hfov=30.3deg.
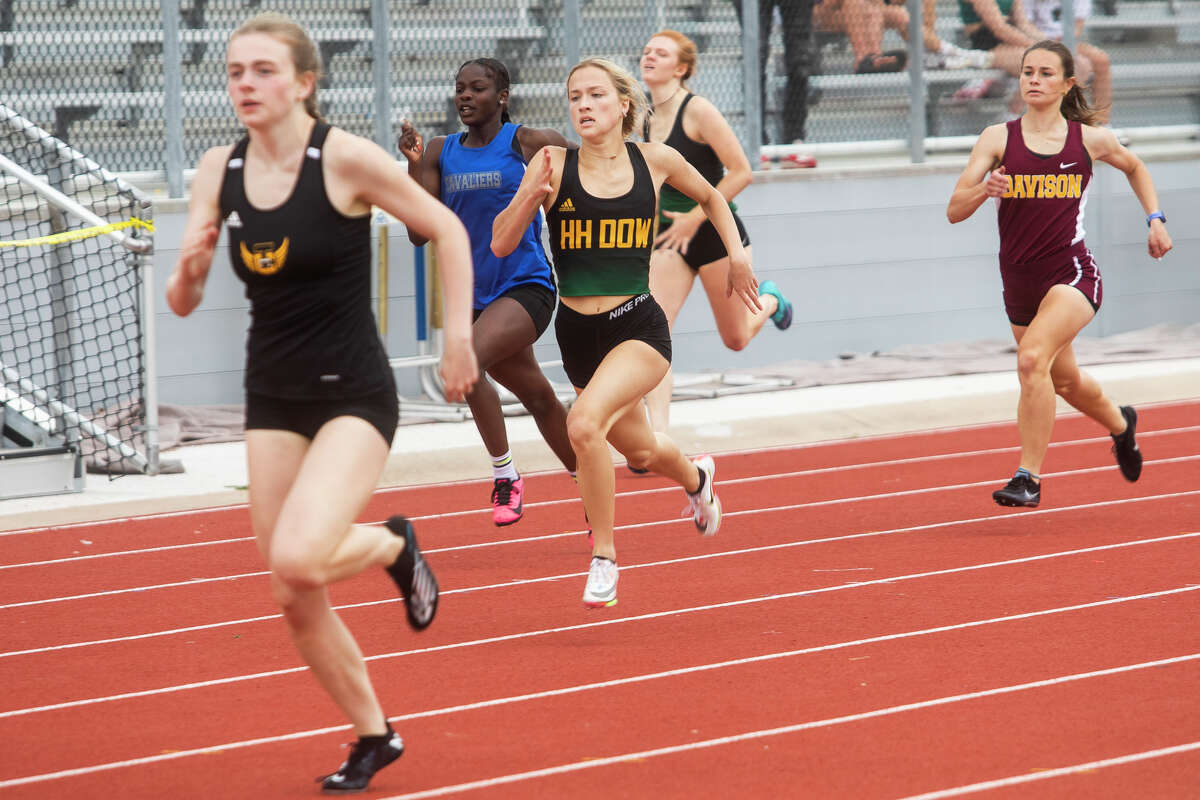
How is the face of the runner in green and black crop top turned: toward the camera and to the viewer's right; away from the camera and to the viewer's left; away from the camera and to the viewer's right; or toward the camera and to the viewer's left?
toward the camera and to the viewer's left

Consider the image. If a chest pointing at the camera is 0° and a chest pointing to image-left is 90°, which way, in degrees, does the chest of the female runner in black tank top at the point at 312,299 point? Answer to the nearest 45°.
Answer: approximately 45°

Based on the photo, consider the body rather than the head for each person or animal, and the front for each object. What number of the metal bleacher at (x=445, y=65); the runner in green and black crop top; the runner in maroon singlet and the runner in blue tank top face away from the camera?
0

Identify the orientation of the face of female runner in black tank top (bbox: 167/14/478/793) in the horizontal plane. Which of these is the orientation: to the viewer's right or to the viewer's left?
to the viewer's left

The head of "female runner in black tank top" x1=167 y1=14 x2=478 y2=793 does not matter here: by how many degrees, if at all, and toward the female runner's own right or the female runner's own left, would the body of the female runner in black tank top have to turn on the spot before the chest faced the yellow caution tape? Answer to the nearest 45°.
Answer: approximately 135° to the female runner's own right

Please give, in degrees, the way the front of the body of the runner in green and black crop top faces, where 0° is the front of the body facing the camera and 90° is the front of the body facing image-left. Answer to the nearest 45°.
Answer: approximately 45°

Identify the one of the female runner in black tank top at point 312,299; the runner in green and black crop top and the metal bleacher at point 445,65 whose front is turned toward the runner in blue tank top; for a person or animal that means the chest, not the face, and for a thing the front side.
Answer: the metal bleacher

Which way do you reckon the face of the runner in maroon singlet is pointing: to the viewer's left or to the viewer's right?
to the viewer's left

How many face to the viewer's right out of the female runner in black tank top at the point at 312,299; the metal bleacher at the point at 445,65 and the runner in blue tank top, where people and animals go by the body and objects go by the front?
0

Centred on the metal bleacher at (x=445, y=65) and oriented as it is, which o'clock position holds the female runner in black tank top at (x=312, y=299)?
The female runner in black tank top is roughly at 12 o'clock from the metal bleacher.

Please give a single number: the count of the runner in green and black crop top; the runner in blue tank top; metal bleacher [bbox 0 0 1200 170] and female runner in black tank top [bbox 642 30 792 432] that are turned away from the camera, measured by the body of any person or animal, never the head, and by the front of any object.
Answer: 0

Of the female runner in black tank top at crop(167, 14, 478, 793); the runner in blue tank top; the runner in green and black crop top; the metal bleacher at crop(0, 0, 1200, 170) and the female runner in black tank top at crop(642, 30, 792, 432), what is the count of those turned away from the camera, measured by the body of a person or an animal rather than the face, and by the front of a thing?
0

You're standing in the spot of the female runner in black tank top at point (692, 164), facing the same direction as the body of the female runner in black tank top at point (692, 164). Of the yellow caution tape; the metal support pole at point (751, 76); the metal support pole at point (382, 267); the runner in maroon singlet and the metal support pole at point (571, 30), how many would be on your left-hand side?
1

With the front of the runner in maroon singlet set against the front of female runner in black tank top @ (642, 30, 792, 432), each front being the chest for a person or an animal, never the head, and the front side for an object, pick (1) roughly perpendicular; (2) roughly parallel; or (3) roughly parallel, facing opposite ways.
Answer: roughly parallel

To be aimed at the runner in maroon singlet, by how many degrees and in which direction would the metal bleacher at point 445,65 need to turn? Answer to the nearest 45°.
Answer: approximately 45° to its left

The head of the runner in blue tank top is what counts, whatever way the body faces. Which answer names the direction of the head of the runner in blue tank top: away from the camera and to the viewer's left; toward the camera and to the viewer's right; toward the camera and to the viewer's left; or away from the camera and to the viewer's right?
toward the camera and to the viewer's left

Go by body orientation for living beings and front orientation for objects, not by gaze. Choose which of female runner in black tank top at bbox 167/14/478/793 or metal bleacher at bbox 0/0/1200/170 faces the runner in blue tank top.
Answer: the metal bleacher

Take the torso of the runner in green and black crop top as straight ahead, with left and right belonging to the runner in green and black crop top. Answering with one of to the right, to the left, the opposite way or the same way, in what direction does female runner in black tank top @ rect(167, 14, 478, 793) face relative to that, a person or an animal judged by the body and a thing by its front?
the same way

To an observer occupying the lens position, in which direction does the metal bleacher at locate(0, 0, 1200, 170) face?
facing the viewer

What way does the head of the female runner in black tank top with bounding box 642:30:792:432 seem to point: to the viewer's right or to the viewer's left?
to the viewer's left
